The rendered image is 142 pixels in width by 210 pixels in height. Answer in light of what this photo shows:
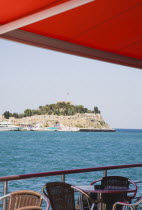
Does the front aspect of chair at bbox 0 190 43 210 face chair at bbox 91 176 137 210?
no

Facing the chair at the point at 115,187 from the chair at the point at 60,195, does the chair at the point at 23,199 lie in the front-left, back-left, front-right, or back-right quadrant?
back-right
